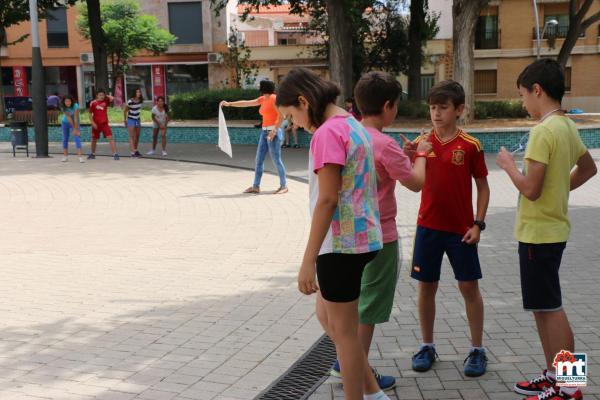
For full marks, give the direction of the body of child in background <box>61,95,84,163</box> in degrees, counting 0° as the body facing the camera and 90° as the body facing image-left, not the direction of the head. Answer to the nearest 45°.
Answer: approximately 0°

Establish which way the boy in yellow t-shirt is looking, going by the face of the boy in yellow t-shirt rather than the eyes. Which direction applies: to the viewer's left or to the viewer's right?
to the viewer's left

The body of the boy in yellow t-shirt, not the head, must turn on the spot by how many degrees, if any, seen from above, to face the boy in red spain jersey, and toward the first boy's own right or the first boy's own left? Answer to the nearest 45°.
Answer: approximately 45° to the first boy's own right

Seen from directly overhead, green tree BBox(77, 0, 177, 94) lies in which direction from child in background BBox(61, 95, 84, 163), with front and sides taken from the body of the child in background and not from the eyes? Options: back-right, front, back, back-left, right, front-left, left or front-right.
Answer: back

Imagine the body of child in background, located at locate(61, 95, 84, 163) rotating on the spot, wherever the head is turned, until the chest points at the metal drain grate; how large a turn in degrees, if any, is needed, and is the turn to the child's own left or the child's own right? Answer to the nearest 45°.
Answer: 0° — they already face it

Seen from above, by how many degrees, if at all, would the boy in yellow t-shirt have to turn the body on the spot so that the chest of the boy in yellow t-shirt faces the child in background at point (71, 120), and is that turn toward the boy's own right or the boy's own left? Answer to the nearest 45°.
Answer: approximately 45° to the boy's own right

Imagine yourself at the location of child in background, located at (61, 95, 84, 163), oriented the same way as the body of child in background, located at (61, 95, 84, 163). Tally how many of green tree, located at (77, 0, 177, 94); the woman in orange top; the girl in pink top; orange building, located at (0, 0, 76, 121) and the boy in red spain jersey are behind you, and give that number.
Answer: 2

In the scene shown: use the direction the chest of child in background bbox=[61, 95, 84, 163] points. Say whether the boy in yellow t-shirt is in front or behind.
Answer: in front

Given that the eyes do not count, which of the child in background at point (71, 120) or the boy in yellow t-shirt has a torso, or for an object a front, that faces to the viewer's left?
the boy in yellow t-shirt

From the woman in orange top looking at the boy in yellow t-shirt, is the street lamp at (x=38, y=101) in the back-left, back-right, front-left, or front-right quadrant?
back-right

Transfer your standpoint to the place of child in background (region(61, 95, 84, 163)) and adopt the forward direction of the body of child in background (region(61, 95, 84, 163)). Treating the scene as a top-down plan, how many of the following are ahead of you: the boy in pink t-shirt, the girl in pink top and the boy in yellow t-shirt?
3

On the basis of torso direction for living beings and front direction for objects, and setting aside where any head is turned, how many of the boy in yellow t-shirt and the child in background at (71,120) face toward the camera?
1

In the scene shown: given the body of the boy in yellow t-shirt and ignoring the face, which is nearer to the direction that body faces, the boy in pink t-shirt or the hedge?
the boy in pink t-shirt

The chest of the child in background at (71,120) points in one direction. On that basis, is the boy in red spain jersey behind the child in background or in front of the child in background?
in front

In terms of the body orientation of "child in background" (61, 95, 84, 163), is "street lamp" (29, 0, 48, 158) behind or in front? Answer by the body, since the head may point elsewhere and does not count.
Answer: behind

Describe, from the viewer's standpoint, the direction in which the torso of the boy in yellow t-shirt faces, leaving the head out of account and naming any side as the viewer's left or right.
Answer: facing to the left of the viewer
